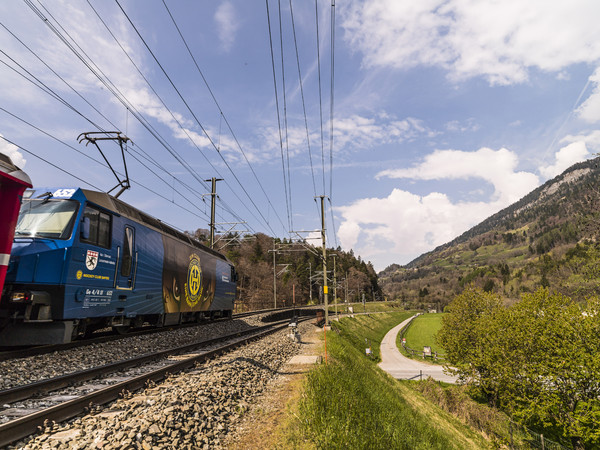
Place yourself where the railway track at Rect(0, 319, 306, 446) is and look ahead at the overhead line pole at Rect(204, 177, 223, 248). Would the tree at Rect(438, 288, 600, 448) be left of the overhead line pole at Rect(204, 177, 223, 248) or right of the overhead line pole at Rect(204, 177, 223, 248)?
right

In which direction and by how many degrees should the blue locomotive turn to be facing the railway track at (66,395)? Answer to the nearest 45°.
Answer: approximately 45° to its left

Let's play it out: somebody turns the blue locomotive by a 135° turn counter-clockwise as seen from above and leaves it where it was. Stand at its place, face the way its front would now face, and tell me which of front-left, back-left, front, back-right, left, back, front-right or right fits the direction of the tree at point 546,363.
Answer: front

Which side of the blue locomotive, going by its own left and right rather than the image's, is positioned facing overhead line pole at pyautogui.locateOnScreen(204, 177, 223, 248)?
back

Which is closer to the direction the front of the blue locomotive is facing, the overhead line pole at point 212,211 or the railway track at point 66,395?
the railway track

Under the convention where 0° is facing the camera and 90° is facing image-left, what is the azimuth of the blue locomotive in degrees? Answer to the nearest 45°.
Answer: approximately 45°
